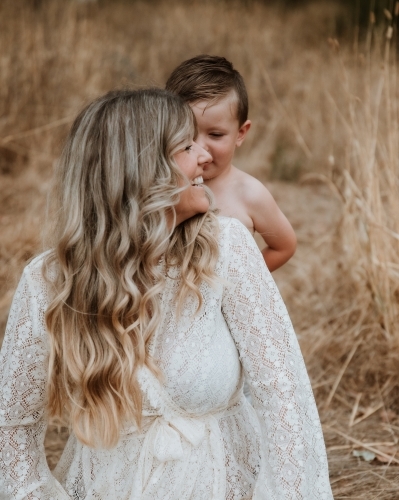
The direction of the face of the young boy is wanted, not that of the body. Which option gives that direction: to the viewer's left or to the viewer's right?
to the viewer's left

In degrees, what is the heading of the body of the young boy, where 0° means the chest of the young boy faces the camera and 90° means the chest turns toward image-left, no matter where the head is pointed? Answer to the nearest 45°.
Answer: approximately 45°

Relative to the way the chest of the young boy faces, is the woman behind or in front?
in front
